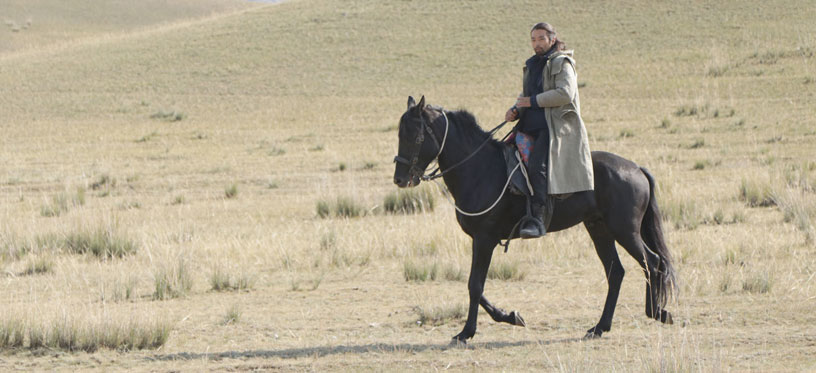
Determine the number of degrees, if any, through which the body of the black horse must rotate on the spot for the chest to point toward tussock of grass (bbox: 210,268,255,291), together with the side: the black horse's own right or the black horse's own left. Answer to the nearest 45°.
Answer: approximately 45° to the black horse's own right

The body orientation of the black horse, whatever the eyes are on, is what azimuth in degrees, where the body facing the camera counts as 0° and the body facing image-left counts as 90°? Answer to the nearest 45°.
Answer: approximately 90°

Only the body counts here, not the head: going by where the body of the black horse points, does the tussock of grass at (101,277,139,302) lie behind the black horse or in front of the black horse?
in front

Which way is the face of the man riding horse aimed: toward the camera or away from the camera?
toward the camera

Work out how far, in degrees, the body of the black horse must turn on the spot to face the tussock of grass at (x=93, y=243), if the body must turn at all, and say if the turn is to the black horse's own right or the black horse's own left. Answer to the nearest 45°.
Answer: approximately 45° to the black horse's own right

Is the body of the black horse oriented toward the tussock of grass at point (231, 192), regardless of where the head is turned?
no

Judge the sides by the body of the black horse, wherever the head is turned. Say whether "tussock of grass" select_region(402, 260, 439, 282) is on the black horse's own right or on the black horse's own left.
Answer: on the black horse's own right

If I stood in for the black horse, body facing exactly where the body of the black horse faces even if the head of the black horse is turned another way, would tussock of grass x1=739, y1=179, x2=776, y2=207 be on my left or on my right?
on my right

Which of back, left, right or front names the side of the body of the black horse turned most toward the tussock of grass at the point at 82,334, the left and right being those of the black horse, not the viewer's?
front

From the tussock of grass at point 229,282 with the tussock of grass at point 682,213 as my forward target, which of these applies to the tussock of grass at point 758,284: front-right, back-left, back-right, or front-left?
front-right

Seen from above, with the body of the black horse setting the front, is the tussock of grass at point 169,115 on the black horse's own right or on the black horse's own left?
on the black horse's own right

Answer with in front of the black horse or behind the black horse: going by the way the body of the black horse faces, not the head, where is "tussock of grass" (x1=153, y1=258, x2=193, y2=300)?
in front

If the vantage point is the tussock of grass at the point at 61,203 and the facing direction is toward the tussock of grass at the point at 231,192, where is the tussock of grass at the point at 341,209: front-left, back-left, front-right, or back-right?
front-right

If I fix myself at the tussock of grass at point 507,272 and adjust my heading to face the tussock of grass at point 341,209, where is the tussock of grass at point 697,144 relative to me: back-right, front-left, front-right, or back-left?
front-right

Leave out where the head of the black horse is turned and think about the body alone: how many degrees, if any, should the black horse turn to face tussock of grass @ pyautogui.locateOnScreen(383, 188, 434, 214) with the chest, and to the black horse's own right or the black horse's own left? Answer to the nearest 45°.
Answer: approximately 90° to the black horse's own right

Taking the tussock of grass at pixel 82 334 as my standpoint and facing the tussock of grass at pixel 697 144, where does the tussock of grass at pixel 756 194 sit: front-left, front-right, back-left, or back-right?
front-right

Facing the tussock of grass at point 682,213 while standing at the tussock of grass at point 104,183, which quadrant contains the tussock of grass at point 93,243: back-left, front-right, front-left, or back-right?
front-right
